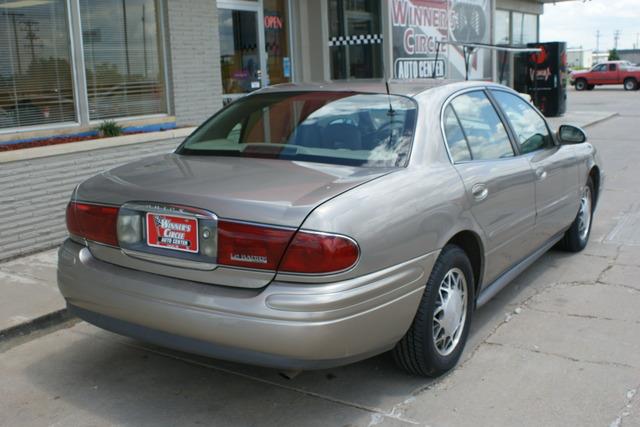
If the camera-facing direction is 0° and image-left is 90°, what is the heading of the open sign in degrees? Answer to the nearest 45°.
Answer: approximately 315°

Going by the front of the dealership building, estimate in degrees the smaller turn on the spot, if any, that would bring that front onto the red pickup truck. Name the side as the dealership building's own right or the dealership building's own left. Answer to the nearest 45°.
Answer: approximately 90° to the dealership building's own left
